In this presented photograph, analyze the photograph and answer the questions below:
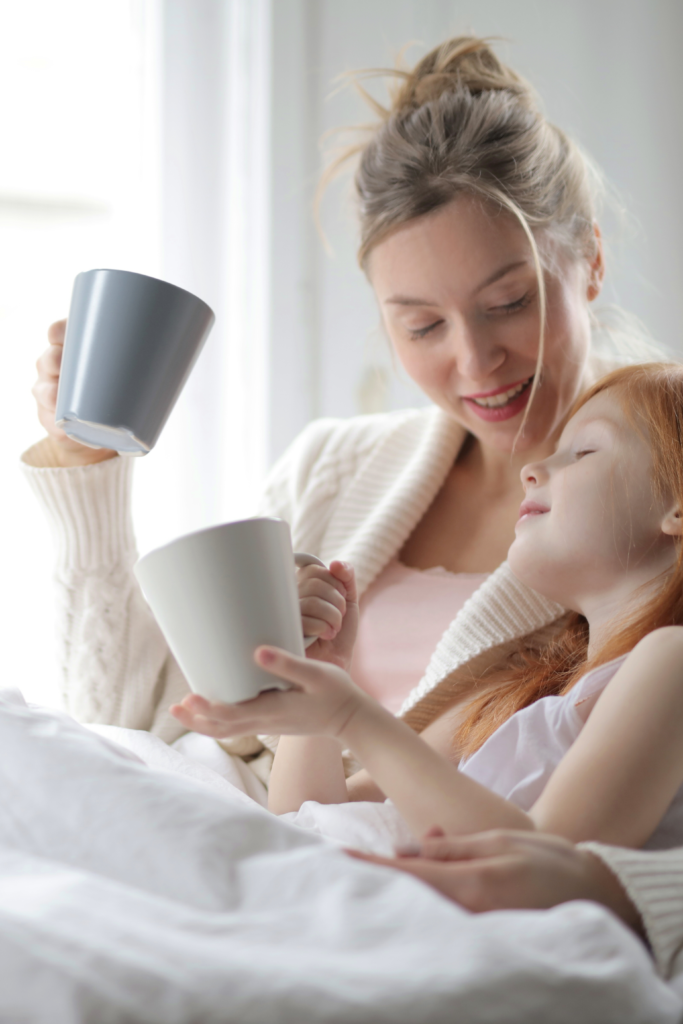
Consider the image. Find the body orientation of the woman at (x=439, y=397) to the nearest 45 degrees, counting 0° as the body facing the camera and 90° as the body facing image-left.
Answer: approximately 45°

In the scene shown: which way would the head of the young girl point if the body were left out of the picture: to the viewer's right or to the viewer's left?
to the viewer's left

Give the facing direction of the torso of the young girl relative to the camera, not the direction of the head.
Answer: to the viewer's left
